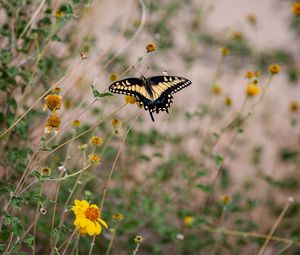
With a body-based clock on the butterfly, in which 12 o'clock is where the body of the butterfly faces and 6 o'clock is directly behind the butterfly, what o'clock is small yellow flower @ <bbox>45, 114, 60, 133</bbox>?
The small yellow flower is roughly at 9 o'clock from the butterfly.

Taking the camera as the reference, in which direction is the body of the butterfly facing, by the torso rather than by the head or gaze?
away from the camera

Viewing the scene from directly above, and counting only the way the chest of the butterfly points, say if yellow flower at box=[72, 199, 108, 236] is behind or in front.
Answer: behind
